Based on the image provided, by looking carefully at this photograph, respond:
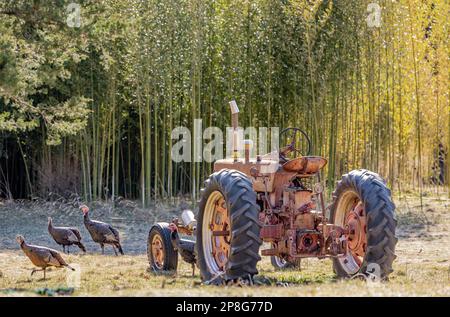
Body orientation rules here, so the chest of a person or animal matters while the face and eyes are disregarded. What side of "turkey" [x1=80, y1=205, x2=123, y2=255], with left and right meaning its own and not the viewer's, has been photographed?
left

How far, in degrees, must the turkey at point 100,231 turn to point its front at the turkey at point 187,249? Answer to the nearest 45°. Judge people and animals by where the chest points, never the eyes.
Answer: approximately 135° to its left

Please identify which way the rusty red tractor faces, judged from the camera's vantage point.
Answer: facing away from the viewer and to the left of the viewer

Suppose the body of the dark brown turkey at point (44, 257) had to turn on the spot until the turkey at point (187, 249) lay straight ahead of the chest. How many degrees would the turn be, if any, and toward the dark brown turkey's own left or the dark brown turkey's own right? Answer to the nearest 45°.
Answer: approximately 180°

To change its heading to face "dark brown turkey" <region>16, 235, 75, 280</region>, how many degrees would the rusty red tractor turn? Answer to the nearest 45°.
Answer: approximately 45° to its left

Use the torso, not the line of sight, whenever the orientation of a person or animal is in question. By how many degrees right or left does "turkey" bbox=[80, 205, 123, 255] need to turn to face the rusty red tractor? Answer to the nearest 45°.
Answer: approximately 135° to its left

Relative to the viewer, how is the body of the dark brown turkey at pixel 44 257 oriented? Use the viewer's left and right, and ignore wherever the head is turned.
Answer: facing to the left of the viewer

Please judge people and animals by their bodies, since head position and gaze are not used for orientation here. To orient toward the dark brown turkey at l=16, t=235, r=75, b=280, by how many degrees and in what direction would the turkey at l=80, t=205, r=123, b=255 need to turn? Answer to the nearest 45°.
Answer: approximately 90° to its left

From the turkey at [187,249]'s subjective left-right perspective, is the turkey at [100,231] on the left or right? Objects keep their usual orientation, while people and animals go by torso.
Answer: on its right
